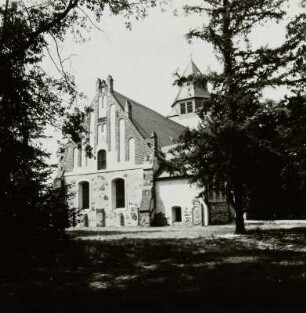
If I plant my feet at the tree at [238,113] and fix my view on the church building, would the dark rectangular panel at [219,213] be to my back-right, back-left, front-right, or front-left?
front-right

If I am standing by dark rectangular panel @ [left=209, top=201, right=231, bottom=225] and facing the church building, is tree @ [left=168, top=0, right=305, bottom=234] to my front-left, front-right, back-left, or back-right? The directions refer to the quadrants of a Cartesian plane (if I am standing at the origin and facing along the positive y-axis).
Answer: back-left

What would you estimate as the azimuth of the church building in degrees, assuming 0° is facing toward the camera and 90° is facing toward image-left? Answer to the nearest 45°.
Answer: approximately 45°

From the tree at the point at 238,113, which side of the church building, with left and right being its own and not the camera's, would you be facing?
left
